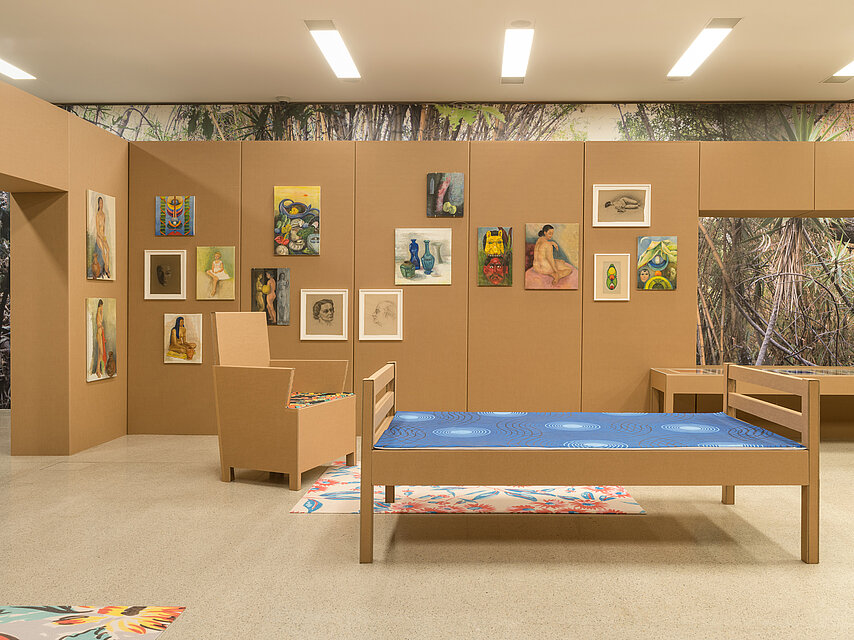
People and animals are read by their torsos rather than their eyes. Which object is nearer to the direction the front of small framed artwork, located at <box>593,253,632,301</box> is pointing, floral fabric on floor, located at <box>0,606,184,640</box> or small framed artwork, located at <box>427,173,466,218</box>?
the floral fabric on floor

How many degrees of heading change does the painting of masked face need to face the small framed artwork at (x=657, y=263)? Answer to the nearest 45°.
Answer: approximately 90° to its left

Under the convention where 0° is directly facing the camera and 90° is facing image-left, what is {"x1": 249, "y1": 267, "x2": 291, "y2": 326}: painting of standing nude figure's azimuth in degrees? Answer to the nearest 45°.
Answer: approximately 0°

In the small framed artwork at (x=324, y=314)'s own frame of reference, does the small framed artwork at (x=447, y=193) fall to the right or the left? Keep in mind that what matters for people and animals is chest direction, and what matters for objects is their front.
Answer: on its left

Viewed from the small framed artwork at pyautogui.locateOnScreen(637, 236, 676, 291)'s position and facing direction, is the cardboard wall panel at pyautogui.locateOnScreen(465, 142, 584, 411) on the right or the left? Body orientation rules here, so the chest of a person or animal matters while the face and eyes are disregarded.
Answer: on its right

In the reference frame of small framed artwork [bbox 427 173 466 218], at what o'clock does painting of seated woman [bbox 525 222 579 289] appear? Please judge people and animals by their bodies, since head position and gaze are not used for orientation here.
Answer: The painting of seated woman is roughly at 9 o'clock from the small framed artwork.

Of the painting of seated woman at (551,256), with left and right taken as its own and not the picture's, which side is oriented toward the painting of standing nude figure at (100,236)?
right

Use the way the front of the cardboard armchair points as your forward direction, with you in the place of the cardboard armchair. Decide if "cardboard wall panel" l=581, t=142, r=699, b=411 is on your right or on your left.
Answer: on your left
